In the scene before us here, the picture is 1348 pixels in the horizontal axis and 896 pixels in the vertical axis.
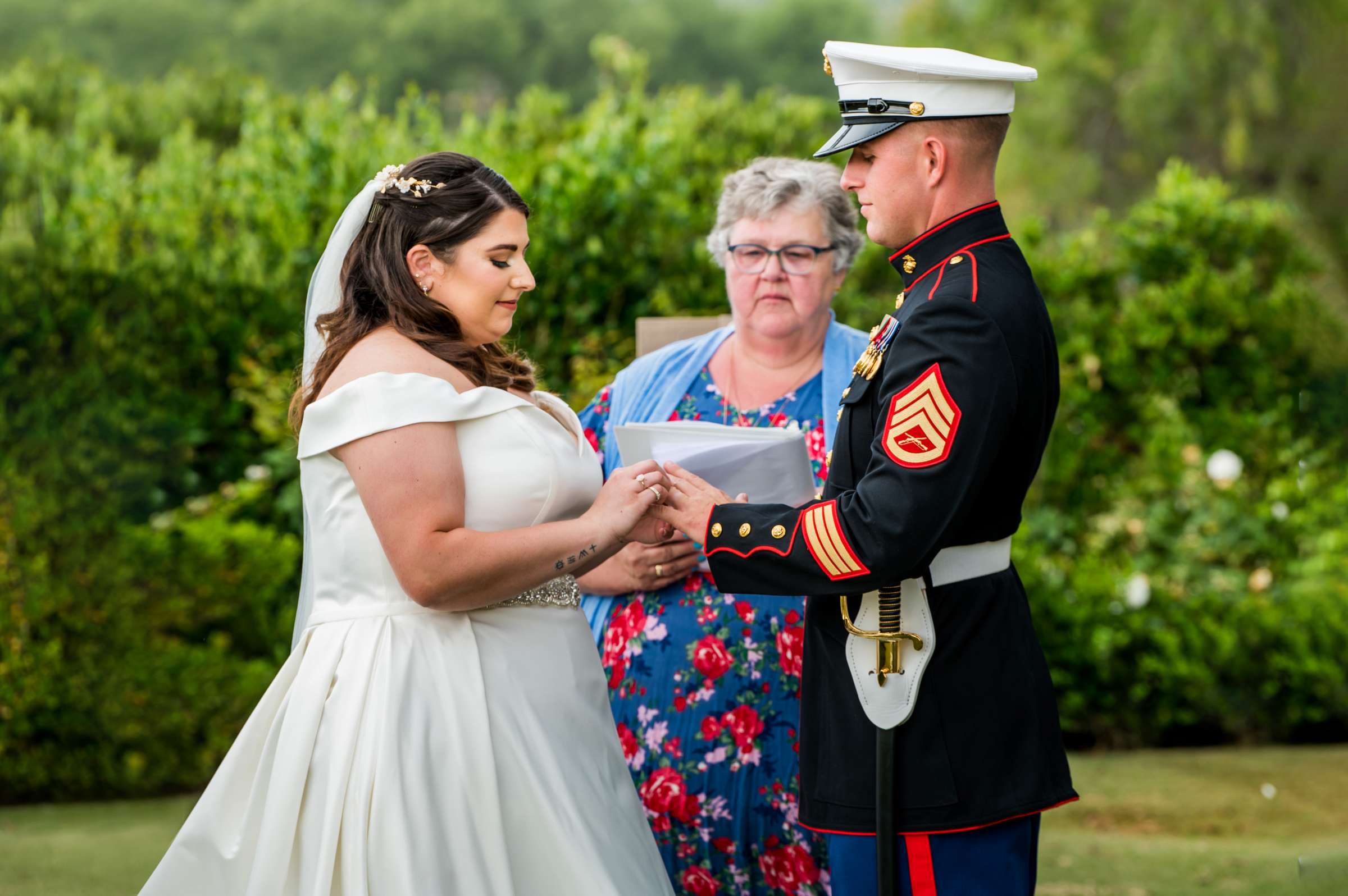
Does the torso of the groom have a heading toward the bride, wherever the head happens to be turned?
yes

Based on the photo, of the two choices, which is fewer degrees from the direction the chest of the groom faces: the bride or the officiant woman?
the bride

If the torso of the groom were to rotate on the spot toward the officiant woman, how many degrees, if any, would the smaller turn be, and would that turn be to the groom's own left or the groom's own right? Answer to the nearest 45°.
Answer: approximately 45° to the groom's own right

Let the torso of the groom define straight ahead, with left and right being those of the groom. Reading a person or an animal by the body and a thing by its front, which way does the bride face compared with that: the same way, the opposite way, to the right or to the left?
the opposite way

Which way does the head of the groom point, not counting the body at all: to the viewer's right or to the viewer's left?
to the viewer's left

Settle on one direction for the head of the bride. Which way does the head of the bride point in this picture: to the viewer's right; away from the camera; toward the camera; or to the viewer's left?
to the viewer's right

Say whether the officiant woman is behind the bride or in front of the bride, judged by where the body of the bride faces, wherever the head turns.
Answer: in front

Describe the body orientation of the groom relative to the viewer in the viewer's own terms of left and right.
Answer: facing to the left of the viewer

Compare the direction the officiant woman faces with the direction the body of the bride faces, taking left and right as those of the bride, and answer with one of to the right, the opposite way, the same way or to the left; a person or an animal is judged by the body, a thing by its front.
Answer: to the right

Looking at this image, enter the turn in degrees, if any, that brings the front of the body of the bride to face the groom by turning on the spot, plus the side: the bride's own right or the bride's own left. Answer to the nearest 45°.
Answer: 0° — they already face them

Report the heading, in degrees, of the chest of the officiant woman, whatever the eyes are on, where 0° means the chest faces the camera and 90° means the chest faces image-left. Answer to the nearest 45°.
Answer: approximately 0°

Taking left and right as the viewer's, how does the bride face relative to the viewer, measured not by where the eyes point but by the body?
facing to the right of the viewer
